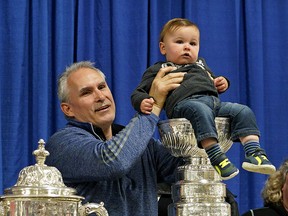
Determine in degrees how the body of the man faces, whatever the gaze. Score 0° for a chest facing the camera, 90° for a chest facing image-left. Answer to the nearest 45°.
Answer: approximately 315°
